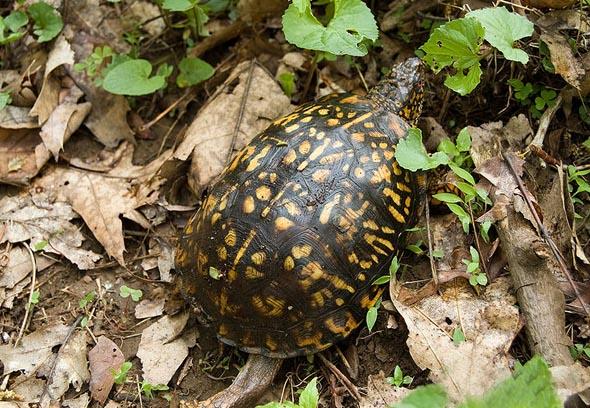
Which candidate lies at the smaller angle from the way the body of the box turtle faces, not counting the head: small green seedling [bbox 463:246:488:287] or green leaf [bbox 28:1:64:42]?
the small green seedling

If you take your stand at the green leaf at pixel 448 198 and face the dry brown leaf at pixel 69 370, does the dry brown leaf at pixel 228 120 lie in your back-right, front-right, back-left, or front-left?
front-right

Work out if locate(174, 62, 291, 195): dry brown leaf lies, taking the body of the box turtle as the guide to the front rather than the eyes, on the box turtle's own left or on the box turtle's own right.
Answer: on the box turtle's own left

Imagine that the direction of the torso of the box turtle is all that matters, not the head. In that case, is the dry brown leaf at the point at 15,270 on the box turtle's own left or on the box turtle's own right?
on the box turtle's own left

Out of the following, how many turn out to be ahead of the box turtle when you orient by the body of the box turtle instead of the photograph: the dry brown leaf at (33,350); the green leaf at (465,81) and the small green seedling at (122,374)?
1

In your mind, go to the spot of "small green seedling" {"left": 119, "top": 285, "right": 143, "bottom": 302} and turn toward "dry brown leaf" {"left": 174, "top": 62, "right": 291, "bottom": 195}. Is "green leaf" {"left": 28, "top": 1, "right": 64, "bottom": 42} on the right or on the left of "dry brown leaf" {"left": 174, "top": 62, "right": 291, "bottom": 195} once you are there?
left

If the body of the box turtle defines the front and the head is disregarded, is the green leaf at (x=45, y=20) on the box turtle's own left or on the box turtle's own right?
on the box turtle's own left

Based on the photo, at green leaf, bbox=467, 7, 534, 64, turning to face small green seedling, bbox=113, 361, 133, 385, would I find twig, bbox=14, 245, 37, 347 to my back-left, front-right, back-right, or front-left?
front-right

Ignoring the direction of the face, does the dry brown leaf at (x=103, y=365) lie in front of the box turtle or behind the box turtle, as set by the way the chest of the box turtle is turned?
behind

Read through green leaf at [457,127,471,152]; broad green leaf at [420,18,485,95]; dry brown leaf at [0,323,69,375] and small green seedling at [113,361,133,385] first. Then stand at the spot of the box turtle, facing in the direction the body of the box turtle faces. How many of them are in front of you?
2

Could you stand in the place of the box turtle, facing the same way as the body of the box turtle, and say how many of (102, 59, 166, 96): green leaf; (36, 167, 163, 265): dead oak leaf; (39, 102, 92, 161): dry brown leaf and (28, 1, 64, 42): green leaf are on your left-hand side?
4

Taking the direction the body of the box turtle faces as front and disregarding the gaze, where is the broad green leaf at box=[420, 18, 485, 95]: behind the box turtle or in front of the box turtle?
in front

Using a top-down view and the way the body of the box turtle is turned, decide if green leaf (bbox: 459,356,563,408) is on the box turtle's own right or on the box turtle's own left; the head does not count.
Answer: on the box turtle's own right

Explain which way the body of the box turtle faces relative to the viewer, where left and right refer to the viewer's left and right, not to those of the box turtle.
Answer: facing away from the viewer and to the right of the viewer

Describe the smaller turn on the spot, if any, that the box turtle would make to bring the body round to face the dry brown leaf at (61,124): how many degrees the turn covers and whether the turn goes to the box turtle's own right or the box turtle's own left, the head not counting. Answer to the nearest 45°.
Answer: approximately 90° to the box turtle's own left

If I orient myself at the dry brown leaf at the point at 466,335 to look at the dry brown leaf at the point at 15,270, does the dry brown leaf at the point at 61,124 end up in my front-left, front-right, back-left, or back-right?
front-right

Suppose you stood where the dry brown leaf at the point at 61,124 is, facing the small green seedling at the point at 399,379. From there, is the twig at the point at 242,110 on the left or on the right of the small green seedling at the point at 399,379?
left

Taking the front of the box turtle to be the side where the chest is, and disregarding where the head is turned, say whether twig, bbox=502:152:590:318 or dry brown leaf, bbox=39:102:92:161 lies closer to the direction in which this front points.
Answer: the twig
